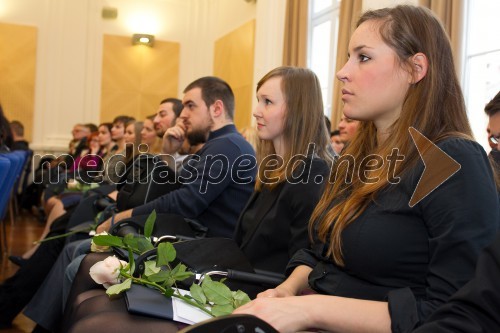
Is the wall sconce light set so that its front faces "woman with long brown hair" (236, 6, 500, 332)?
yes

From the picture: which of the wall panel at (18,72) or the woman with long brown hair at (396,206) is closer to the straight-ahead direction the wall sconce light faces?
the woman with long brown hair

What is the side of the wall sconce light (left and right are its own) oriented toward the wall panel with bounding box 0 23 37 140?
right

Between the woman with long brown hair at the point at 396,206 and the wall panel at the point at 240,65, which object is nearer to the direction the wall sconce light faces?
the woman with long brown hair

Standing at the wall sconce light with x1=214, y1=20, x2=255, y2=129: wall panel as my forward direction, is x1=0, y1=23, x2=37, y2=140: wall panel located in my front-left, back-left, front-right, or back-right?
back-right

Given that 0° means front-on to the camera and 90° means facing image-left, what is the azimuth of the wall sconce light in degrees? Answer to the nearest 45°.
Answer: approximately 0°
